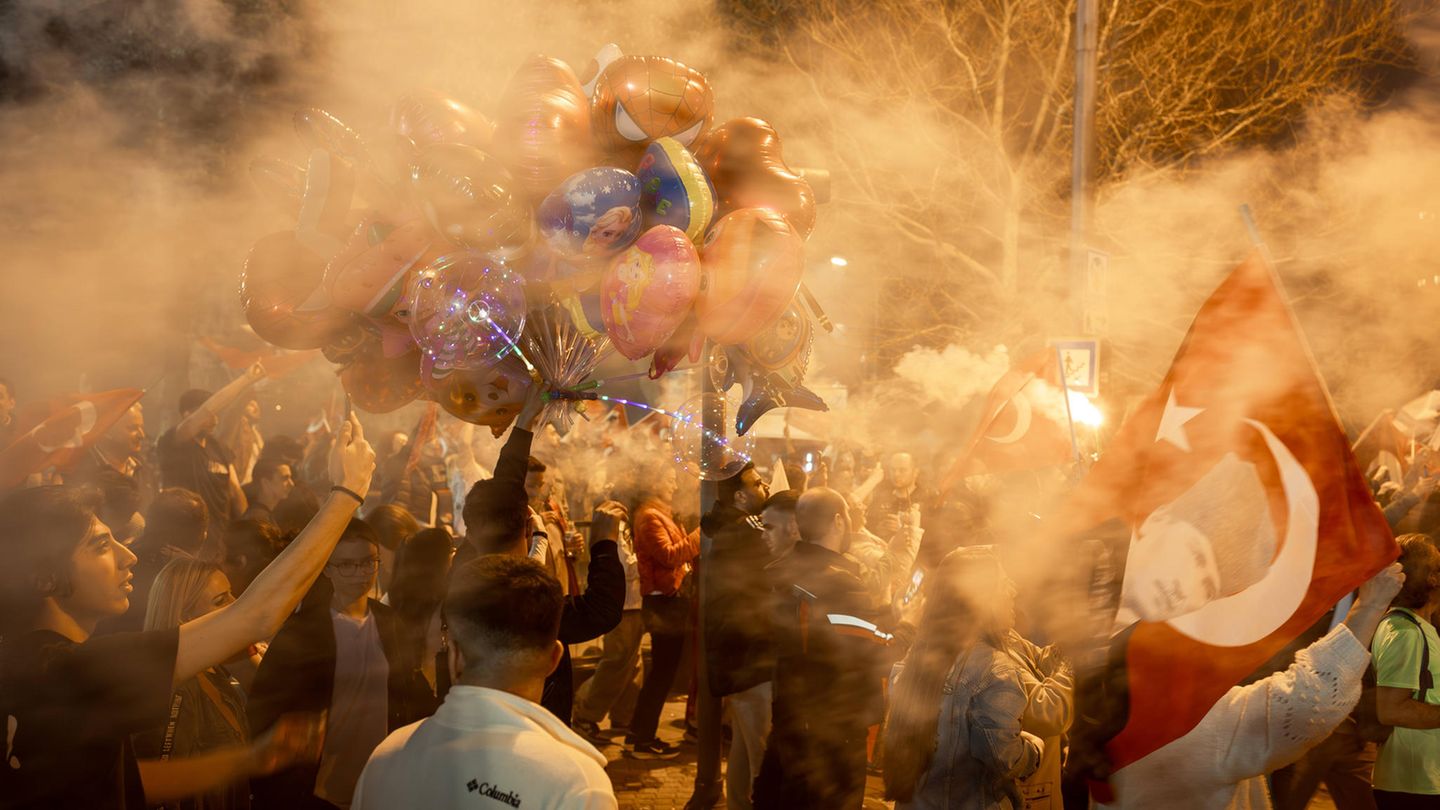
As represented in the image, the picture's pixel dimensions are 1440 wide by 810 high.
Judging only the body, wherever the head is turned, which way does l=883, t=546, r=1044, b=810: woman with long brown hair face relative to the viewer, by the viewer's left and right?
facing away from the viewer and to the right of the viewer

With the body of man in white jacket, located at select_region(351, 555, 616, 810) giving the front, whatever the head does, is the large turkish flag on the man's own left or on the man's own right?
on the man's own right

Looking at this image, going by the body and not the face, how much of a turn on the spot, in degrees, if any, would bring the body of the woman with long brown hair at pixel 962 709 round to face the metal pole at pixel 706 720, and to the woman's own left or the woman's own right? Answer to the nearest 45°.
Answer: approximately 90° to the woman's own left

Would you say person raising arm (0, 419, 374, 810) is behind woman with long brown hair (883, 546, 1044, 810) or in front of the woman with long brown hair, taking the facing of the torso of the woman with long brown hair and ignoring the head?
behind

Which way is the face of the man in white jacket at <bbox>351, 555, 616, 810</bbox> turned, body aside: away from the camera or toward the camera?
away from the camera

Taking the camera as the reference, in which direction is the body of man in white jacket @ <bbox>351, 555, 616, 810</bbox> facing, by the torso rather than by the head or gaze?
away from the camera

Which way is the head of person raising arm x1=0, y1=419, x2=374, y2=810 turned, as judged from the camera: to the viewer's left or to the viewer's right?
to the viewer's right
